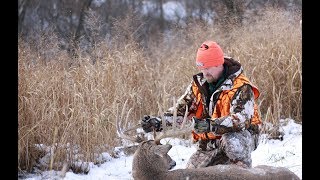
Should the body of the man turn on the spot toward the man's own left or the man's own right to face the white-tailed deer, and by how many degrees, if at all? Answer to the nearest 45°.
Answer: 0° — they already face it

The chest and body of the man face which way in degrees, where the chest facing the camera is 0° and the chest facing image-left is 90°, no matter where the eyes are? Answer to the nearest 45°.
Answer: approximately 45°
